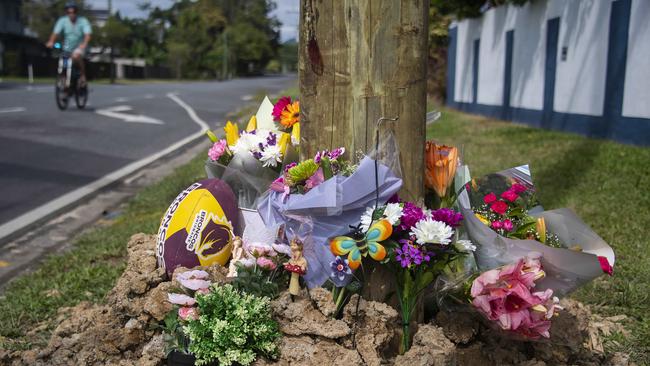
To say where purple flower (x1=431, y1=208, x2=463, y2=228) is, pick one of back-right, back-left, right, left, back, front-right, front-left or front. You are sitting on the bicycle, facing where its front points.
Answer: front-left

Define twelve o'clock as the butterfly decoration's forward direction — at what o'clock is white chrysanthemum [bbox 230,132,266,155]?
The white chrysanthemum is roughly at 5 o'clock from the butterfly decoration.

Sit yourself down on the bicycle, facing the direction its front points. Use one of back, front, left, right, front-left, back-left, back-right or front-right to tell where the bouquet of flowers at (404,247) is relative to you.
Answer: front-left

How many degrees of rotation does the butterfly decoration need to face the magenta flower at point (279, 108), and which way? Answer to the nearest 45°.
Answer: approximately 135° to its right

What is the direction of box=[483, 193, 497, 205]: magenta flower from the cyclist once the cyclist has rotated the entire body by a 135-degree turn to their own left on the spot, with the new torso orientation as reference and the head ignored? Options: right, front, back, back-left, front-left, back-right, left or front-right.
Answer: right

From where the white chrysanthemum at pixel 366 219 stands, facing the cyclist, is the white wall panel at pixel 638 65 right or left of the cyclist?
right

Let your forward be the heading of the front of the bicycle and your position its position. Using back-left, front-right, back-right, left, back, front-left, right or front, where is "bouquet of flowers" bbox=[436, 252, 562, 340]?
front-left

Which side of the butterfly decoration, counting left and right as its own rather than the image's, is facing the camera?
front

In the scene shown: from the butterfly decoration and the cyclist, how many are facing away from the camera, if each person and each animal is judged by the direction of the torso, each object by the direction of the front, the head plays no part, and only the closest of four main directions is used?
0

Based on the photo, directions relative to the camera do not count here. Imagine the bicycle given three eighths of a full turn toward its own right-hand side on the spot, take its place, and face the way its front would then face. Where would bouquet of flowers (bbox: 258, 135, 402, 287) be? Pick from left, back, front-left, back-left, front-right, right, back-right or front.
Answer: back

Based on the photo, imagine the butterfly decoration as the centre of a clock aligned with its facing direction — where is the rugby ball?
The rugby ball is roughly at 4 o'clock from the butterfly decoration.

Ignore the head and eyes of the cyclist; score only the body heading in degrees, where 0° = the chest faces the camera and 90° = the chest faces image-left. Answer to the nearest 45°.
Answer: approximately 45°

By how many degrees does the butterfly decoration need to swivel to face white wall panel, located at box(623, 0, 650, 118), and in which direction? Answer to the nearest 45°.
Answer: approximately 135° to its left

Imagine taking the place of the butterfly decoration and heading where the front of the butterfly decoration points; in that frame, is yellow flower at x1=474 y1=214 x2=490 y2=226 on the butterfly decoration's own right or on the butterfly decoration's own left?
on the butterfly decoration's own left

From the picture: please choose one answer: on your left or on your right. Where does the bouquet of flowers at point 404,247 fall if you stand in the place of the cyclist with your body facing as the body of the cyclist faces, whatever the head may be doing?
on your left

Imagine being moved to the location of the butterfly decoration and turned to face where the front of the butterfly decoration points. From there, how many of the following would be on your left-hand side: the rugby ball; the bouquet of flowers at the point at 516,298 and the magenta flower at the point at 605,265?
2

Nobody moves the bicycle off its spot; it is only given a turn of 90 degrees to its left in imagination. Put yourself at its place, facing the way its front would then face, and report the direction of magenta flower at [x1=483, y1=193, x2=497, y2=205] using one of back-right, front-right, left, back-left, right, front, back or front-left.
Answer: front-right

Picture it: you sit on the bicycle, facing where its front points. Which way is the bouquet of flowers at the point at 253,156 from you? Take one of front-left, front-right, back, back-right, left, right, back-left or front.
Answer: front-left
